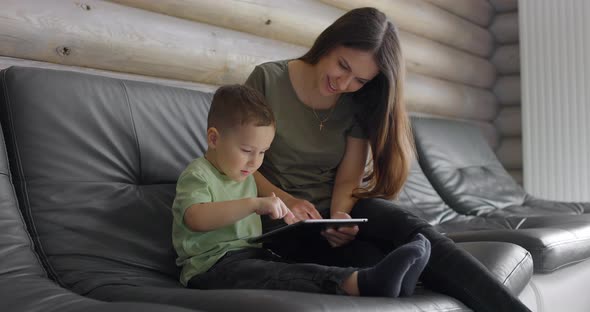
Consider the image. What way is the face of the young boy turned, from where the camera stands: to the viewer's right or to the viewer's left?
to the viewer's right

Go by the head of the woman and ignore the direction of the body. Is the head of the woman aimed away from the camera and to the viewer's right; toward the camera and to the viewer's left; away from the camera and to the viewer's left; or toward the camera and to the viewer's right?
toward the camera and to the viewer's left

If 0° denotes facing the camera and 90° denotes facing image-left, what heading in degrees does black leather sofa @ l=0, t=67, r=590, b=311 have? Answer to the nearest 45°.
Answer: approximately 315°
